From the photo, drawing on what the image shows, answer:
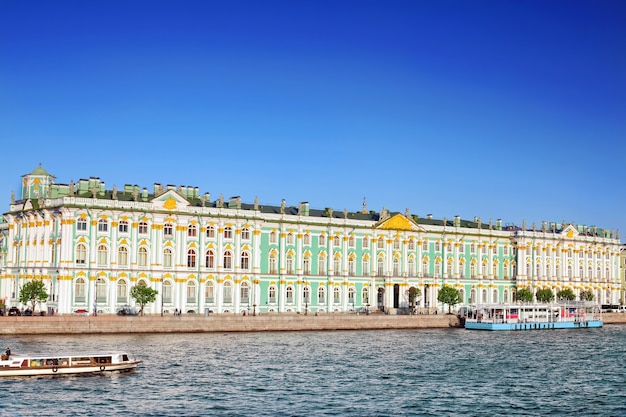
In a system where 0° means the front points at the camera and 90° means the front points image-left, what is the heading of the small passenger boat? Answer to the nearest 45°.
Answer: approximately 270°
